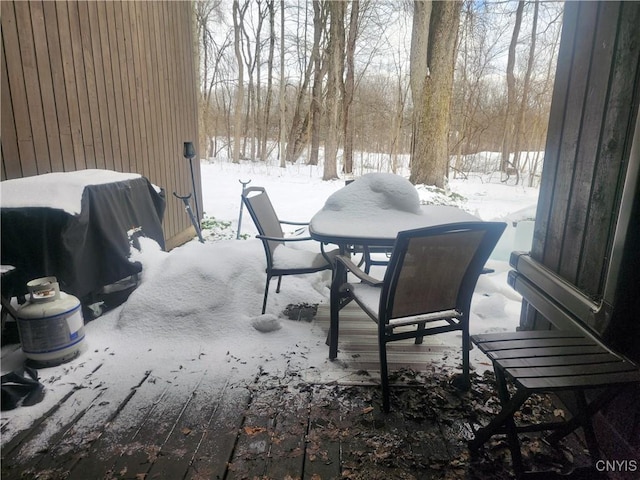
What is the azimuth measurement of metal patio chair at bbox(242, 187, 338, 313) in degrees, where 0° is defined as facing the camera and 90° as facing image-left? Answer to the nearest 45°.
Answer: approximately 270°

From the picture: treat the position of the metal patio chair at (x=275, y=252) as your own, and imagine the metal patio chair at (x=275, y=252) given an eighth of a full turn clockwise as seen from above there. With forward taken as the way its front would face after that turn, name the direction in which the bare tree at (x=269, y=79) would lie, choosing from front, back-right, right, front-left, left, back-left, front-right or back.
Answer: back-left

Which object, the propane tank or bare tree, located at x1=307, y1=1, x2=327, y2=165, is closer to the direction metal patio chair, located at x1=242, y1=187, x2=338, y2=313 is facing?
the bare tree

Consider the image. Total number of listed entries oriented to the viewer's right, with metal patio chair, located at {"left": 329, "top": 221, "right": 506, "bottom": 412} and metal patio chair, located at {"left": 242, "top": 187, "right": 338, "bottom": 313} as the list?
1

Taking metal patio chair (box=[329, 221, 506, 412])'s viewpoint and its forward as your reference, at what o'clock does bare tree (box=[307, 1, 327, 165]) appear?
The bare tree is roughly at 1 o'clock from the metal patio chair.

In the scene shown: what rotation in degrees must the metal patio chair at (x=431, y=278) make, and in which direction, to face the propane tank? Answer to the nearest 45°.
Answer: approximately 45° to its left

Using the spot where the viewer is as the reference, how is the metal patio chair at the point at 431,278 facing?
facing away from the viewer and to the left of the viewer

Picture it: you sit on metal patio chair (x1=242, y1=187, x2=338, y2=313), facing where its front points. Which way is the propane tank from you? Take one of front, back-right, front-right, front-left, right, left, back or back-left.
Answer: back-right

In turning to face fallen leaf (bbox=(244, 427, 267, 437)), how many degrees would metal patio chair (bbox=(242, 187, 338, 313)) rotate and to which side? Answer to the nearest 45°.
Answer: approximately 90° to its right

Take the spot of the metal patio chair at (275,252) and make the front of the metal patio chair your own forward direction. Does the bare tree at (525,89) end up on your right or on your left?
on your left
